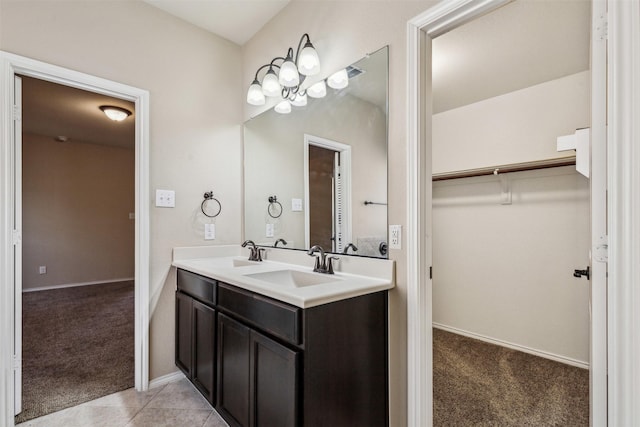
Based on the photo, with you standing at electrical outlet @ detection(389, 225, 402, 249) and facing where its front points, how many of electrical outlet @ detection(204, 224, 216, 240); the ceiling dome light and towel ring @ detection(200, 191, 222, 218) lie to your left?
0

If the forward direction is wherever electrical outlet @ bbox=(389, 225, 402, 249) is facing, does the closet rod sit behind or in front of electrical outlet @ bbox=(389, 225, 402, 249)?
behind

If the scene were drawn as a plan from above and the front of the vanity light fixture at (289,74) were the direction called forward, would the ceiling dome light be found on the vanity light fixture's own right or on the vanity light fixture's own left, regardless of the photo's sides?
on the vanity light fixture's own right

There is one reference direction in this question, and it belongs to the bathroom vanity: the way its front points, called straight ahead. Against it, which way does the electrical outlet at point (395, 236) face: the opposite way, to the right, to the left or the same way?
the same way

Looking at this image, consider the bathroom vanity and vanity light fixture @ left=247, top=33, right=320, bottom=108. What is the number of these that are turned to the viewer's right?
0

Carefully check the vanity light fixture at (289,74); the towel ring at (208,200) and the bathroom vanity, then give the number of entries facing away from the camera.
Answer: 0

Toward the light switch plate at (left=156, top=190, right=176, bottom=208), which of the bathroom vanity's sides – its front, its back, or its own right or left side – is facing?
right

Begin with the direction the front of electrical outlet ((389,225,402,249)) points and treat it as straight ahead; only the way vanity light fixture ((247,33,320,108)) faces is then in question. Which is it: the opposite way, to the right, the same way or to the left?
the same way

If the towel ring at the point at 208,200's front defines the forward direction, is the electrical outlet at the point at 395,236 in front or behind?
in front

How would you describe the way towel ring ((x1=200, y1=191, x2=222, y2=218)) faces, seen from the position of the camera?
facing the viewer and to the right of the viewer

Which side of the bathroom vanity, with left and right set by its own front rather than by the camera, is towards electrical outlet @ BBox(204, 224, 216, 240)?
right

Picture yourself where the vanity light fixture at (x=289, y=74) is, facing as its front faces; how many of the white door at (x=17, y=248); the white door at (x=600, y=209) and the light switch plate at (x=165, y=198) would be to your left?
1

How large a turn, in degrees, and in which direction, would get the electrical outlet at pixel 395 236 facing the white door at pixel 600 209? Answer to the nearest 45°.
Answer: approximately 90° to its left

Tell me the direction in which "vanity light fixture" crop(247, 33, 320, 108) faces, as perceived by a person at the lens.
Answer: facing the viewer and to the left of the viewer

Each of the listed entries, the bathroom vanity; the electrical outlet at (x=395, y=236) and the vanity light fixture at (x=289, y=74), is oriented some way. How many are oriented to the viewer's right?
0

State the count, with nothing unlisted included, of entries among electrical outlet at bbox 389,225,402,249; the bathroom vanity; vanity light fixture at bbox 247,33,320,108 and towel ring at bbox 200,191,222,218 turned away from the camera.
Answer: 0

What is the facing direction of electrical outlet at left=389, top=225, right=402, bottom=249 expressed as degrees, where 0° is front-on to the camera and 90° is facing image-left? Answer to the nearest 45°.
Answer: approximately 45°
